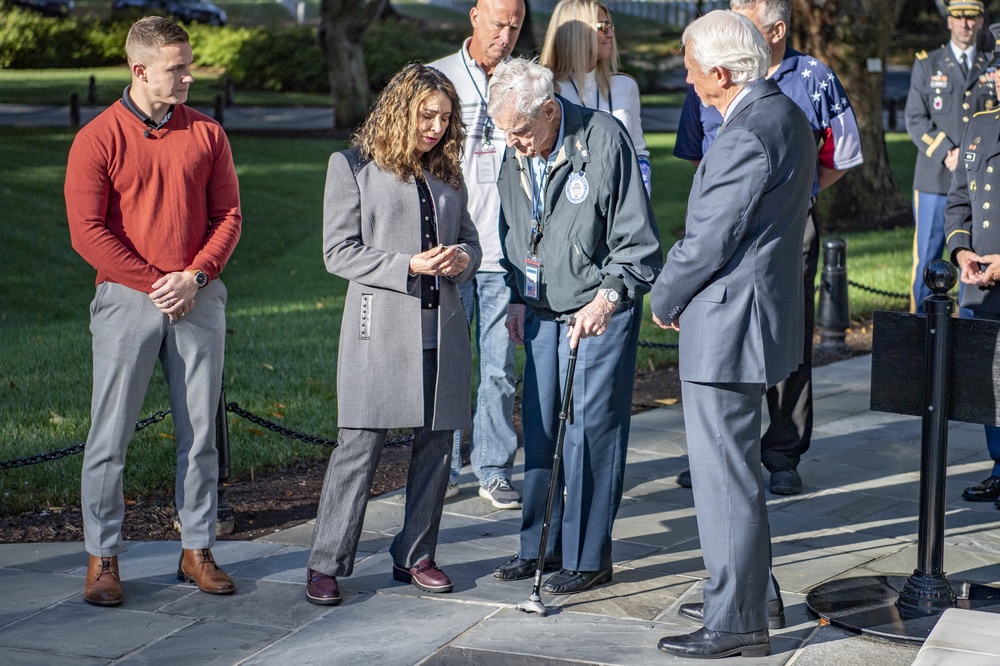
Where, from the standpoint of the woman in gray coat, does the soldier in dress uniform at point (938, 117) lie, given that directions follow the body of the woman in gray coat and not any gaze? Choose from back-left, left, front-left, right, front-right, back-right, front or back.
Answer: left

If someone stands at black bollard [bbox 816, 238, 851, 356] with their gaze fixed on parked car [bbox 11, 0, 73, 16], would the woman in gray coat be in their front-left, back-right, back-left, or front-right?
back-left

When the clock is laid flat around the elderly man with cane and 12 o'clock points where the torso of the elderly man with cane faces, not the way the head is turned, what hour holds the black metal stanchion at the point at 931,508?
The black metal stanchion is roughly at 8 o'clock from the elderly man with cane.

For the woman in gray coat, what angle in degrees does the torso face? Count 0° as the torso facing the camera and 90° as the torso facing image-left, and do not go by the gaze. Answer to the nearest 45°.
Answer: approximately 315°

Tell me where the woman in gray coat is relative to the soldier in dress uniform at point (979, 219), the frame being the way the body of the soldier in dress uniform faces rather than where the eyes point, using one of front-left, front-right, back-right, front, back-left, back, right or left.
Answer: front

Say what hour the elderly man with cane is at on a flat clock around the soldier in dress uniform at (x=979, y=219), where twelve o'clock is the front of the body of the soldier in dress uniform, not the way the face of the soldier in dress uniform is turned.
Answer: The elderly man with cane is roughly at 12 o'clock from the soldier in dress uniform.

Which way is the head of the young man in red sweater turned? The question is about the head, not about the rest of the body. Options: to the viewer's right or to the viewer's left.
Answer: to the viewer's right

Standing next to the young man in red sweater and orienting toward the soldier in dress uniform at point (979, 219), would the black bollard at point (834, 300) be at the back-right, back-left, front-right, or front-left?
front-left

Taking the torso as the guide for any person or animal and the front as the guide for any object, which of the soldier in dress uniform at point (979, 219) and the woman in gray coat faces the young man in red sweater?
the soldier in dress uniform

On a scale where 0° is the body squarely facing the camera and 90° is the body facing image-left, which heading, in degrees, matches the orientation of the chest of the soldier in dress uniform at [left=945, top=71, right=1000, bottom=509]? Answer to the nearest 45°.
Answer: approximately 45°

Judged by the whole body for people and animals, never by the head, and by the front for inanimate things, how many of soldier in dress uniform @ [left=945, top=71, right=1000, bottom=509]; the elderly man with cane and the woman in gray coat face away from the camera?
0
